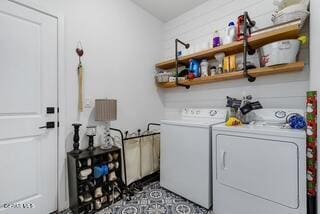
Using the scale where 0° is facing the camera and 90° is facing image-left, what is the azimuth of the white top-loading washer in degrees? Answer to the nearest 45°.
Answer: approximately 45°

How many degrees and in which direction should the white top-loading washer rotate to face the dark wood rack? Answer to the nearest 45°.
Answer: approximately 45° to its right
